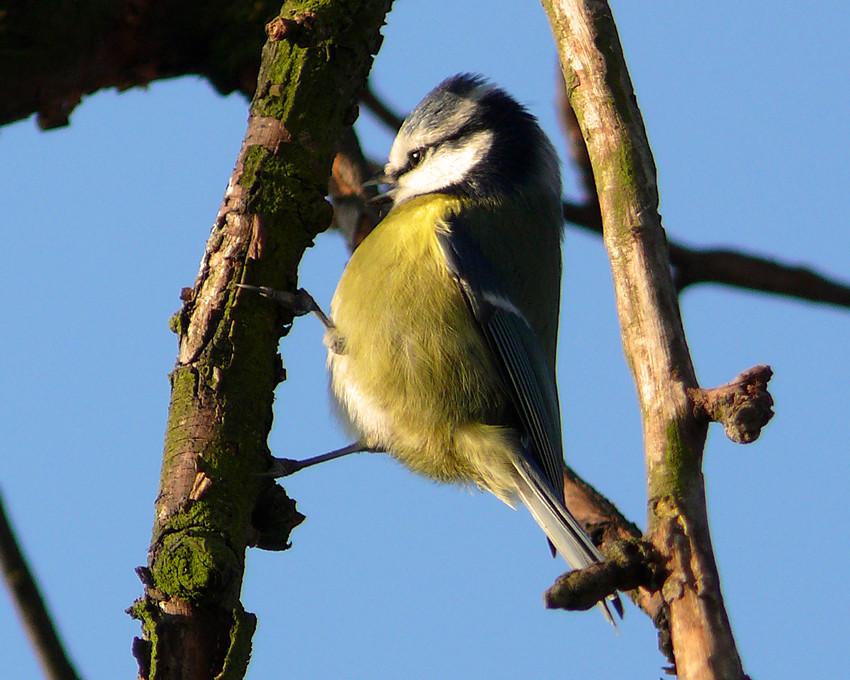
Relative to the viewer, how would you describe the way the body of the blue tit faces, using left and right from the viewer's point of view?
facing to the left of the viewer

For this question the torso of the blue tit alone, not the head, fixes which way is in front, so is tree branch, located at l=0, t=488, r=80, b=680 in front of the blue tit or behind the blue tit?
in front
